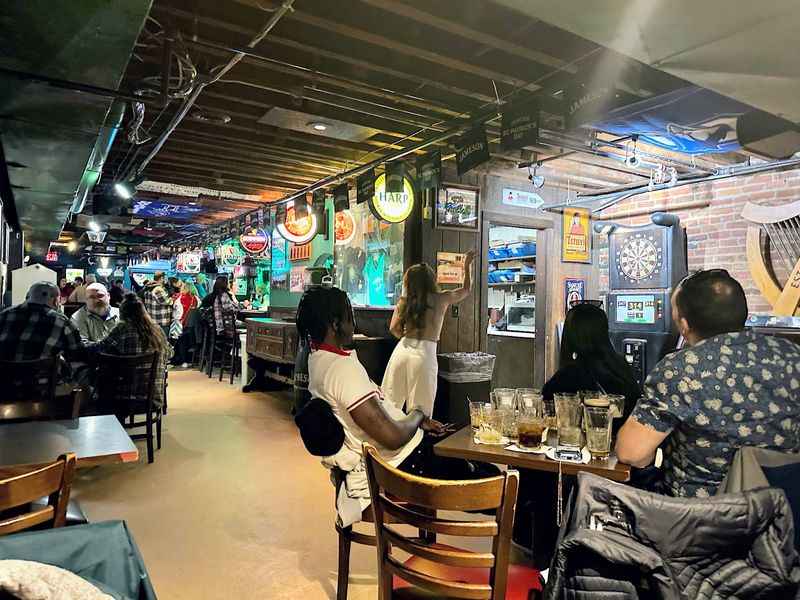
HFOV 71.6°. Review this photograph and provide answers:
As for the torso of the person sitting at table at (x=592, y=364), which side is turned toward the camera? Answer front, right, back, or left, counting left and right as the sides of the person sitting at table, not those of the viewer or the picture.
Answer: back

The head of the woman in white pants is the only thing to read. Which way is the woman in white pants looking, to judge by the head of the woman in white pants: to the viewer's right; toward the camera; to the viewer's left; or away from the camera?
away from the camera

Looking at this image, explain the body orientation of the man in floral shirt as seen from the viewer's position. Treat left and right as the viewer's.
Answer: facing away from the viewer and to the left of the viewer

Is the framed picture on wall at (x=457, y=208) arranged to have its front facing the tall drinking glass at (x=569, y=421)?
yes

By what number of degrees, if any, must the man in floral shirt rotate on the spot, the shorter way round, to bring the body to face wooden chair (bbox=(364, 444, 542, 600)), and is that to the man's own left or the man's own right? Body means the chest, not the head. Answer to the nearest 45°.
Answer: approximately 90° to the man's own left

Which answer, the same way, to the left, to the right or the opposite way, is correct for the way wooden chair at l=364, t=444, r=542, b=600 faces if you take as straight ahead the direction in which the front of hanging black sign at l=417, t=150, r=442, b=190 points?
the opposite way

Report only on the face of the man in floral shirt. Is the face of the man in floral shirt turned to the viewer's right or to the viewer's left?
to the viewer's left

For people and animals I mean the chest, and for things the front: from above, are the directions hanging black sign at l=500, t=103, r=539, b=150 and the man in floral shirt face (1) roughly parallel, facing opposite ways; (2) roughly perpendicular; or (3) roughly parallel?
roughly perpendicular

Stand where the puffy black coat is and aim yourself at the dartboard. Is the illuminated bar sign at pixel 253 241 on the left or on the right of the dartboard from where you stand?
left

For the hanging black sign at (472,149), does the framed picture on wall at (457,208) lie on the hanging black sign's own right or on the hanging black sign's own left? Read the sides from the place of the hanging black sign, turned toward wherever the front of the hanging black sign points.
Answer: on the hanging black sign's own right

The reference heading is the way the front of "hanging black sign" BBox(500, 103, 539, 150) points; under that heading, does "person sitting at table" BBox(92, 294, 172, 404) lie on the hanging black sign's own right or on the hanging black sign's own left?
on the hanging black sign's own right

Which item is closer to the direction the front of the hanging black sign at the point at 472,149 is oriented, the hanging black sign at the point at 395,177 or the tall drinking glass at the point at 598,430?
the tall drinking glass

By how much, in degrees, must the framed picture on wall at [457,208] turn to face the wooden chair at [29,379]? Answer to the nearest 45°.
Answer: approximately 45° to its right

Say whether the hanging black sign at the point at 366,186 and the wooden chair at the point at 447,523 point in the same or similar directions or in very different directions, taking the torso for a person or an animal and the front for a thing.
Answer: very different directions

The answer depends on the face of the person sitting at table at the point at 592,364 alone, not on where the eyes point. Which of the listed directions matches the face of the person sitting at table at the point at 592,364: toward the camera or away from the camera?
away from the camera

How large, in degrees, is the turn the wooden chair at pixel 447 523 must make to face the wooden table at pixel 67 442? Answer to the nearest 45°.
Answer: approximately 135° to its left
